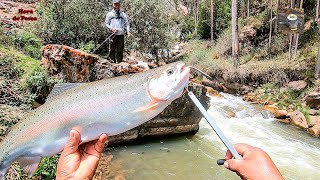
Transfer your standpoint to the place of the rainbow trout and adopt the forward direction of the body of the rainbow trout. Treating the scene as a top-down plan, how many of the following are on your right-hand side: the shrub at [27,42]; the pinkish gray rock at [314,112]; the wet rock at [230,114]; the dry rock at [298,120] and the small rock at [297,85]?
0

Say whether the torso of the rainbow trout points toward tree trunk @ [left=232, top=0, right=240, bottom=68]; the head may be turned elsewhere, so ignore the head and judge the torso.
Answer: no

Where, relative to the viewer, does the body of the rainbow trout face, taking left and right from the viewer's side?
facing to the right of the viewer

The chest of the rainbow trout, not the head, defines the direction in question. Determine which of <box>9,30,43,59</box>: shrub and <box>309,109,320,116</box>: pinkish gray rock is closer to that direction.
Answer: the pinkish gray rock

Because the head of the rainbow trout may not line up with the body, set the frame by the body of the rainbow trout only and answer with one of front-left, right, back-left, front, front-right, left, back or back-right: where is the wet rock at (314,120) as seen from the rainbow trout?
front-left

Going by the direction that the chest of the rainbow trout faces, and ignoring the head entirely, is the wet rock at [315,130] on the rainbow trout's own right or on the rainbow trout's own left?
on the rainbow trout's own left

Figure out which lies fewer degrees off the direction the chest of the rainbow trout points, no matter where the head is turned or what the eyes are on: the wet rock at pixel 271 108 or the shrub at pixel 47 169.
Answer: the wet rock

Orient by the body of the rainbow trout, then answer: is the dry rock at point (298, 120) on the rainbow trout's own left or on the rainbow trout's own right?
on the rainbow trout's own left

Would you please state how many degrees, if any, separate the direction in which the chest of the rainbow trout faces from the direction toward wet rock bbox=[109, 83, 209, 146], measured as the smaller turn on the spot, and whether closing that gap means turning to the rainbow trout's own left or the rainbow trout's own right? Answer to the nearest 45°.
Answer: approximately 90° to the rainbow trout's own left

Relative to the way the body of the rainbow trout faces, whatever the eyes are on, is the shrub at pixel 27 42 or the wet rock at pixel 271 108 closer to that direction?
the wet rock

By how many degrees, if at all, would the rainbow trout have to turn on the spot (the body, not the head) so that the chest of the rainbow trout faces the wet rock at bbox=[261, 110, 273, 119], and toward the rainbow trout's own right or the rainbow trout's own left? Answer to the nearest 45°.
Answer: approximately 45° to the rainbow trout's own left

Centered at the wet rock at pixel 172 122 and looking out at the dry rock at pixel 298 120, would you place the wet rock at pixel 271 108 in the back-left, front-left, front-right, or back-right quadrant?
front-left

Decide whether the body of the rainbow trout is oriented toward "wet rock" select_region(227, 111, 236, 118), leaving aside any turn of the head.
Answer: no

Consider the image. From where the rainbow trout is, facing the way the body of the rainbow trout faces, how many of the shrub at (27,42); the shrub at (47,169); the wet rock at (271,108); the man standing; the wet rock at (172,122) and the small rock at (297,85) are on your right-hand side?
0

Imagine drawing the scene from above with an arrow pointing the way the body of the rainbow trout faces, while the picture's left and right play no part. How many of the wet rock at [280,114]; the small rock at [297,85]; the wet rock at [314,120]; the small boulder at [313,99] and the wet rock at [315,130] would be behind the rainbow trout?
0

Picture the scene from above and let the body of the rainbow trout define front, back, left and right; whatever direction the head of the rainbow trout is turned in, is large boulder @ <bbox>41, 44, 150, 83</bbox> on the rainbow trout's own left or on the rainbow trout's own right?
on the rainbow trout's own left

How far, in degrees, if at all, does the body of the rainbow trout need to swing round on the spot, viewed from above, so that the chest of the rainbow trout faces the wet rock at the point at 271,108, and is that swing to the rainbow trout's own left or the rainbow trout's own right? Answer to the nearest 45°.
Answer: approximately 45° to the rainbow trout's own left

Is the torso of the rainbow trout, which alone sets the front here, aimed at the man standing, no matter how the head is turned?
no

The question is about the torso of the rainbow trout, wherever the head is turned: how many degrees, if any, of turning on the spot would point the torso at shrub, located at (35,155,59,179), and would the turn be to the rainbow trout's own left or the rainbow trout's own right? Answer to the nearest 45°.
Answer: approximately 90° to the rainbow trout's own left

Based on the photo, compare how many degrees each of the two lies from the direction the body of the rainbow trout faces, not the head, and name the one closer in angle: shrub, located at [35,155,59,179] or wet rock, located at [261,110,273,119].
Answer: the wet rock
